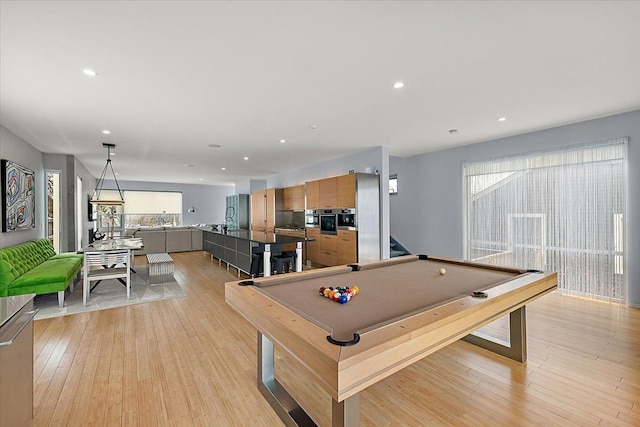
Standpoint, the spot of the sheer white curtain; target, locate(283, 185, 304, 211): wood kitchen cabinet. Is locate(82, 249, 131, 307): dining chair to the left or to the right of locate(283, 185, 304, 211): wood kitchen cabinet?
left

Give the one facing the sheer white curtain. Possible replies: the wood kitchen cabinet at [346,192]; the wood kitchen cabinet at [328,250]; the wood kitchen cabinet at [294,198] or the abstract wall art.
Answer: the abstract wall art

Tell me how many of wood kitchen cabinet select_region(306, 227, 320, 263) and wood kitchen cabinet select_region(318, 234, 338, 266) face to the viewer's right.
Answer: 0

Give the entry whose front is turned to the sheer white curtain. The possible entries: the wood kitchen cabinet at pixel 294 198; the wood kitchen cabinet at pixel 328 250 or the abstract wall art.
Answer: the abstract wall art

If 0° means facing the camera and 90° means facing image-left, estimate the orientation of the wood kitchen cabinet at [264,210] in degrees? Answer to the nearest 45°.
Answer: approximately 45°

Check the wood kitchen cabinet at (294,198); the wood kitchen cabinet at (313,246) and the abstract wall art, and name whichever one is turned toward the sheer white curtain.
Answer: the abstract wall art

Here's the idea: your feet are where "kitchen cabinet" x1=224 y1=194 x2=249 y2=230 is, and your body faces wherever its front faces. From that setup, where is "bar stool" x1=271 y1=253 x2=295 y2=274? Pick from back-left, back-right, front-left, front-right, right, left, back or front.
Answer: front-left

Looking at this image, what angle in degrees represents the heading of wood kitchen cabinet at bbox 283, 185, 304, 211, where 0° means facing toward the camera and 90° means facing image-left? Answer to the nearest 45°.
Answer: approximately 45°

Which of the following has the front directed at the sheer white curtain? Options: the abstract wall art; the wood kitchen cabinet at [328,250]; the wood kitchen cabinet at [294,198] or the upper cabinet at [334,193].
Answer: the abstract wall art

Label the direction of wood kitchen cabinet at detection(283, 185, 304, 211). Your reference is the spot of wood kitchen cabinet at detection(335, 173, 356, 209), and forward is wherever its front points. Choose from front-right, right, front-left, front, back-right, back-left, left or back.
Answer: right
